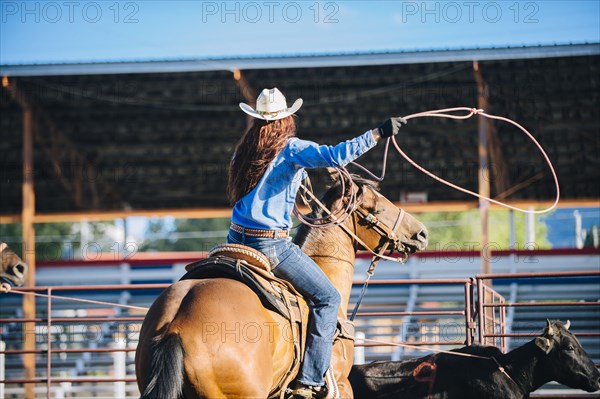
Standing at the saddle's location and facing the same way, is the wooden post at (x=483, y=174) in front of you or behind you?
in front

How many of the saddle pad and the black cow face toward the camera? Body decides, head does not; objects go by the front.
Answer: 0

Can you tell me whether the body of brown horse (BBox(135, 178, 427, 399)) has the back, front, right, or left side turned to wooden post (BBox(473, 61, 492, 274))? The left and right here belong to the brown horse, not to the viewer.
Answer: front

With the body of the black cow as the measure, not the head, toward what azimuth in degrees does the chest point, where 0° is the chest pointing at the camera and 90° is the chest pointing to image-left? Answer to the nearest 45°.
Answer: approximately 270°

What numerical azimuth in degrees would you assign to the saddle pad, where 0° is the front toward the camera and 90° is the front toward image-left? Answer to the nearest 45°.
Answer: approximately 225°

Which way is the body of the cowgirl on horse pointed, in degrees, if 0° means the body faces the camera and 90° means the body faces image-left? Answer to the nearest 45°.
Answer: approximately 225°

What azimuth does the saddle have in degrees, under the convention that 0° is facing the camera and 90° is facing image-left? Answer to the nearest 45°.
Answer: approximately 225°

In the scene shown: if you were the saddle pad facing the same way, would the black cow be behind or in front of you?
in front
